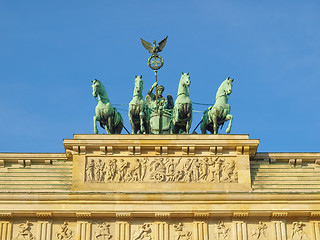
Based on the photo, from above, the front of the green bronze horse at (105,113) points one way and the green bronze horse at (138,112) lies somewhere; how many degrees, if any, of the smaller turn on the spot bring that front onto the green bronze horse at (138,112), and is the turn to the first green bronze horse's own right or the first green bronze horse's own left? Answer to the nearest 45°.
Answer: approximately 135° to the first green bronze horse's own left

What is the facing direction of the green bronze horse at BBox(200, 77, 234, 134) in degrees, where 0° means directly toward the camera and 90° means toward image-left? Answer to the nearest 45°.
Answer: approximately 315°

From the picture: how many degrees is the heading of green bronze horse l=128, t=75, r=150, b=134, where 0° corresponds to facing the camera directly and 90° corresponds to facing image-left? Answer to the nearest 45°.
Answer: approximately 0°

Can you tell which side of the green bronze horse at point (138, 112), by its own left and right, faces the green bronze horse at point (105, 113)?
right

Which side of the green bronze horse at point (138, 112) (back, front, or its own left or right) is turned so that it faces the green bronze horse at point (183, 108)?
left

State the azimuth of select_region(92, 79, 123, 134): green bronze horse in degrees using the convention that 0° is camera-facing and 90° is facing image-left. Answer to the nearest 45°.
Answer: approximately 45°

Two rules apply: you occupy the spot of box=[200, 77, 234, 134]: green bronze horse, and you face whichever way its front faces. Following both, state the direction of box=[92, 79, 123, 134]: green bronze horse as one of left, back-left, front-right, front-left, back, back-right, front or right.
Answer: back-right

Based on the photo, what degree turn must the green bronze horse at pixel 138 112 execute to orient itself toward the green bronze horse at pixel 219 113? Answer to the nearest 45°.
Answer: approximately 90° to its left

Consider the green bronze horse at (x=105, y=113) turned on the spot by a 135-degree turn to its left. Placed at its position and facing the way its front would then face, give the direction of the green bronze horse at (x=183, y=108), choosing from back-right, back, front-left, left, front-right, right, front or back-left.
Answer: front

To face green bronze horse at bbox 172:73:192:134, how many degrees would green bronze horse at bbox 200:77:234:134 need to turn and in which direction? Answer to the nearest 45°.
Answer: approximately 135° to its right
